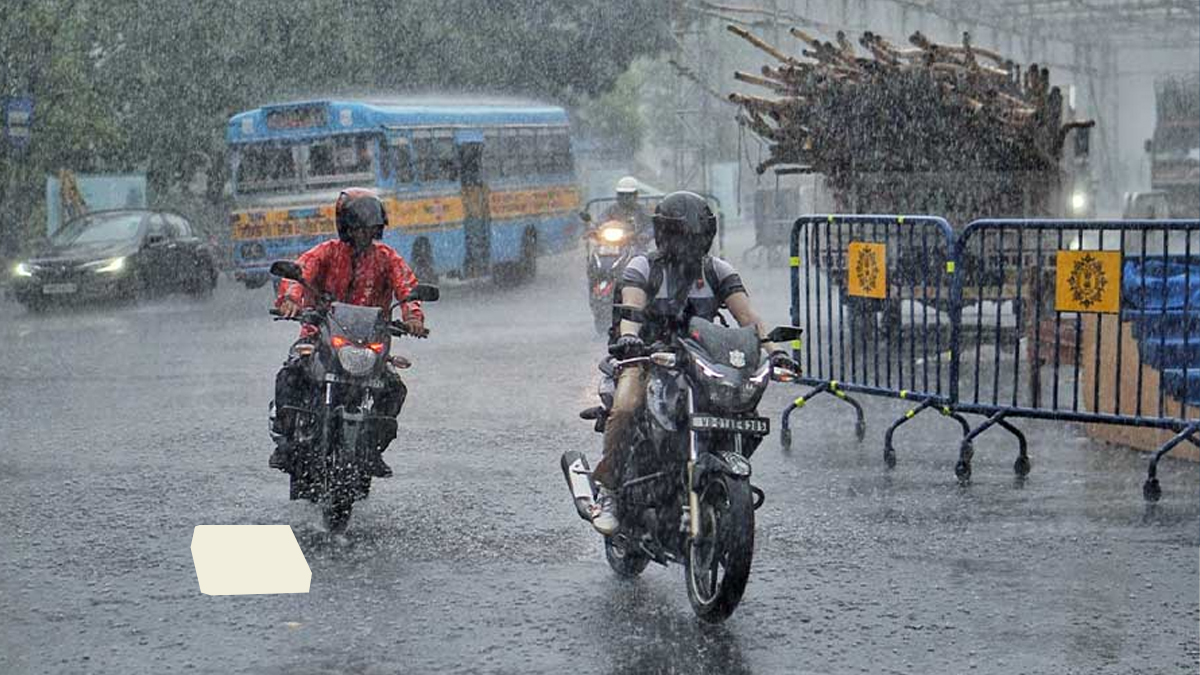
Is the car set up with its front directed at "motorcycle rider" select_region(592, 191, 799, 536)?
no

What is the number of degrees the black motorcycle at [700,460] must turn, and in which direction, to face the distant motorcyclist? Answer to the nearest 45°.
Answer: approximately 135° to its left

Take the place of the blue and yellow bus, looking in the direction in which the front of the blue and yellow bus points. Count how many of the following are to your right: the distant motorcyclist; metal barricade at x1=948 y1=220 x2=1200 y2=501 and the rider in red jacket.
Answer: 0

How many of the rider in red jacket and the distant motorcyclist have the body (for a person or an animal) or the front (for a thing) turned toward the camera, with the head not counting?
2

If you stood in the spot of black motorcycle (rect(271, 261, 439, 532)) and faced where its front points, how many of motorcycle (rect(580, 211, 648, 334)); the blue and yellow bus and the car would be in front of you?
0

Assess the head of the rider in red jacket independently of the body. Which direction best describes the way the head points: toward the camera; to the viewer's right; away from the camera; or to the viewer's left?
toward the camera

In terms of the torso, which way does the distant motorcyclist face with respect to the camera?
toward the camera

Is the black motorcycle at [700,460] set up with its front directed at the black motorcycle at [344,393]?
no

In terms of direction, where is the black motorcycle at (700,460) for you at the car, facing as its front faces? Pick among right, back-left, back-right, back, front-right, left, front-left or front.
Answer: front-left

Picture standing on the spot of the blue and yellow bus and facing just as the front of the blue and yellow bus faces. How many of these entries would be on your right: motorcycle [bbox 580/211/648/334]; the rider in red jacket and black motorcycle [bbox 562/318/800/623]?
0

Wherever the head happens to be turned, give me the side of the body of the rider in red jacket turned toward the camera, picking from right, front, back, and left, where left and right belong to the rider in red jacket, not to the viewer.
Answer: front

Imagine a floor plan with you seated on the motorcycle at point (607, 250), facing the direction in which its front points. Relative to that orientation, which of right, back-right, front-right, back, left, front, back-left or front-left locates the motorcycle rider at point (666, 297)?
front

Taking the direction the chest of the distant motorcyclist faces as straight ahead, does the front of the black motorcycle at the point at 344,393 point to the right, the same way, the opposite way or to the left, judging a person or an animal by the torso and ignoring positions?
the same way
